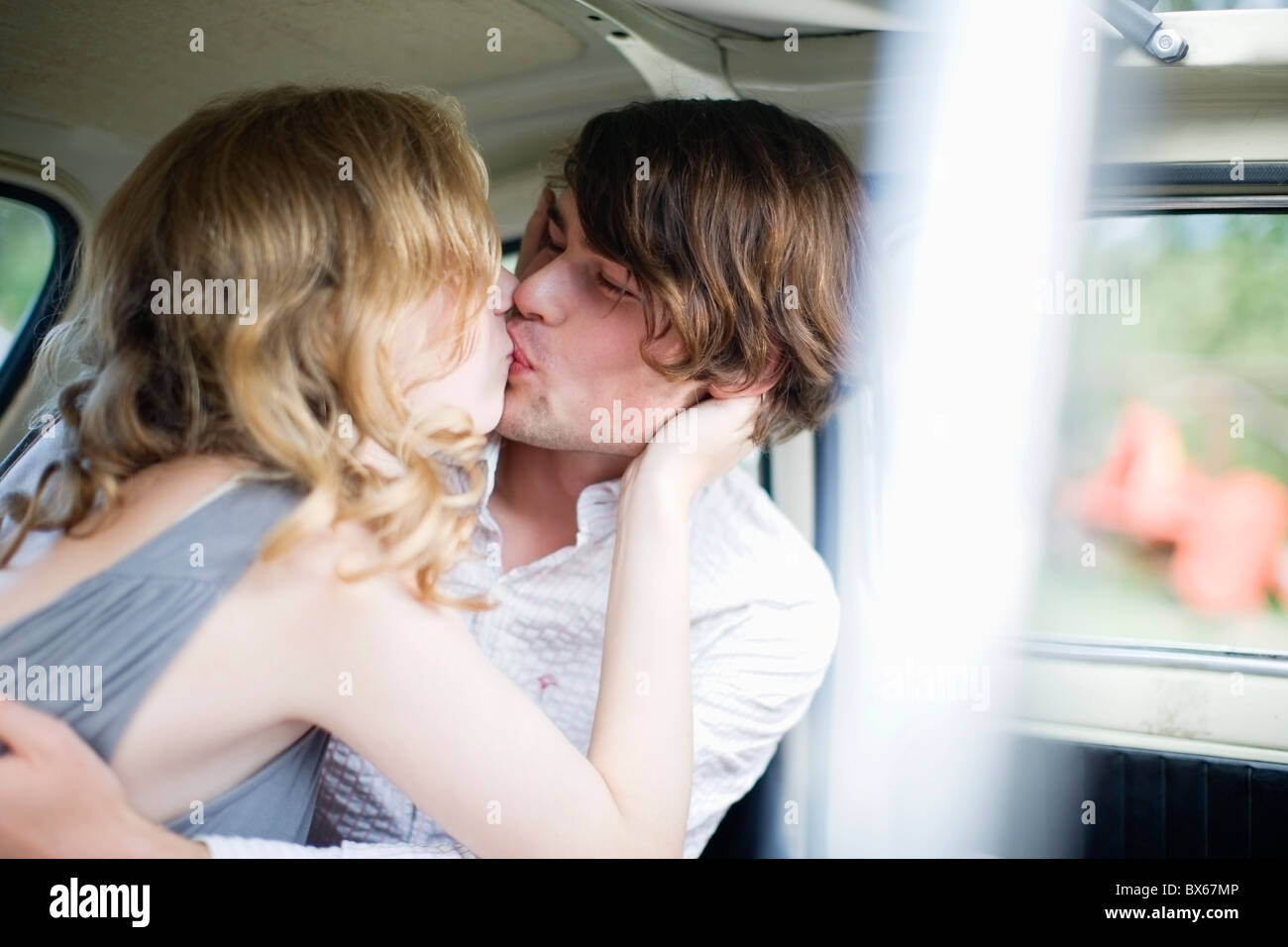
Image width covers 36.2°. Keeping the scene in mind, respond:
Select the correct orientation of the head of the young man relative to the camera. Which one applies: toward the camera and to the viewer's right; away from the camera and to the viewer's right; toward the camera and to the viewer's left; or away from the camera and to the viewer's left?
toward the camera and to the viewer's left

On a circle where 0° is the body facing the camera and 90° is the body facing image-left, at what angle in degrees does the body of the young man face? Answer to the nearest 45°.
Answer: approximately 45°

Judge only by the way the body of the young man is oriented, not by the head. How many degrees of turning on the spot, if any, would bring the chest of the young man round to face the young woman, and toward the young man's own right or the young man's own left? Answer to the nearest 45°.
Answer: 0° — they already face them
